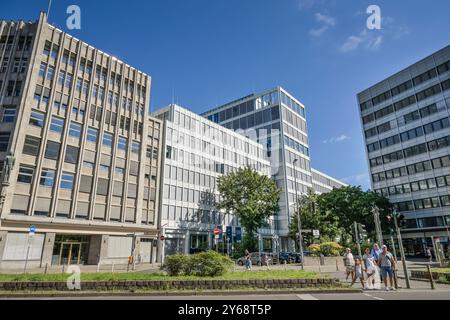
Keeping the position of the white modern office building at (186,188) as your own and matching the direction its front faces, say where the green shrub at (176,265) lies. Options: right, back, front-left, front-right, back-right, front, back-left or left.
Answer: front-right

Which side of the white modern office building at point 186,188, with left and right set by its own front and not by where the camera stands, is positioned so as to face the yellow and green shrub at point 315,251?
front

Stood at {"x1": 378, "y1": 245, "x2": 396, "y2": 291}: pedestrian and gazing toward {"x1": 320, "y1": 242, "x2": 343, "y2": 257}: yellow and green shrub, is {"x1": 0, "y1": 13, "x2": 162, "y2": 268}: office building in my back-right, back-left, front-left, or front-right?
front-left

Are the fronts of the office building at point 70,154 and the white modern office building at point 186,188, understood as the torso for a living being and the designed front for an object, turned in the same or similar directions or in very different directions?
same or similar directions

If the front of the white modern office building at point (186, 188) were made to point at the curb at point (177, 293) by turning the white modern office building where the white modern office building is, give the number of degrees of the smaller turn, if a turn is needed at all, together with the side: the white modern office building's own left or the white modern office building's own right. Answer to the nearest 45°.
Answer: approximately 45° to the white modern office building's own right

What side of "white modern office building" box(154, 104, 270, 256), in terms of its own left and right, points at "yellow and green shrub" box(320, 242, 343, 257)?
front

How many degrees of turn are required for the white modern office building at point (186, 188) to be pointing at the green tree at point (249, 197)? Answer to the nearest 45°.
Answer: approximately 45° to its left

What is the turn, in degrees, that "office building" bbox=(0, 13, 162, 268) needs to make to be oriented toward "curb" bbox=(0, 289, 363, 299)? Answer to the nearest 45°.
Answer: approximately 45° to its right

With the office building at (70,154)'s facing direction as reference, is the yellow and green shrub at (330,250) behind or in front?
in front

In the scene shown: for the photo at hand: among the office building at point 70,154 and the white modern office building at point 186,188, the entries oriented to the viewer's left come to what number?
0

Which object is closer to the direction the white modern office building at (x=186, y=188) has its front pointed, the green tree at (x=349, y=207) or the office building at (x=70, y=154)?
the green tree

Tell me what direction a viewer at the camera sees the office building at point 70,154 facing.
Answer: facing the viewer and to the right of the viewer

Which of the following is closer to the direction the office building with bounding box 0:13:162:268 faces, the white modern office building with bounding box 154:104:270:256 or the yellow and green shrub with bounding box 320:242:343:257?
the yellow and green shrub

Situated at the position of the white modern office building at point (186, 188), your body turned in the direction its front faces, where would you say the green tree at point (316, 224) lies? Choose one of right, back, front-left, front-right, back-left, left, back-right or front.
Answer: front-left
